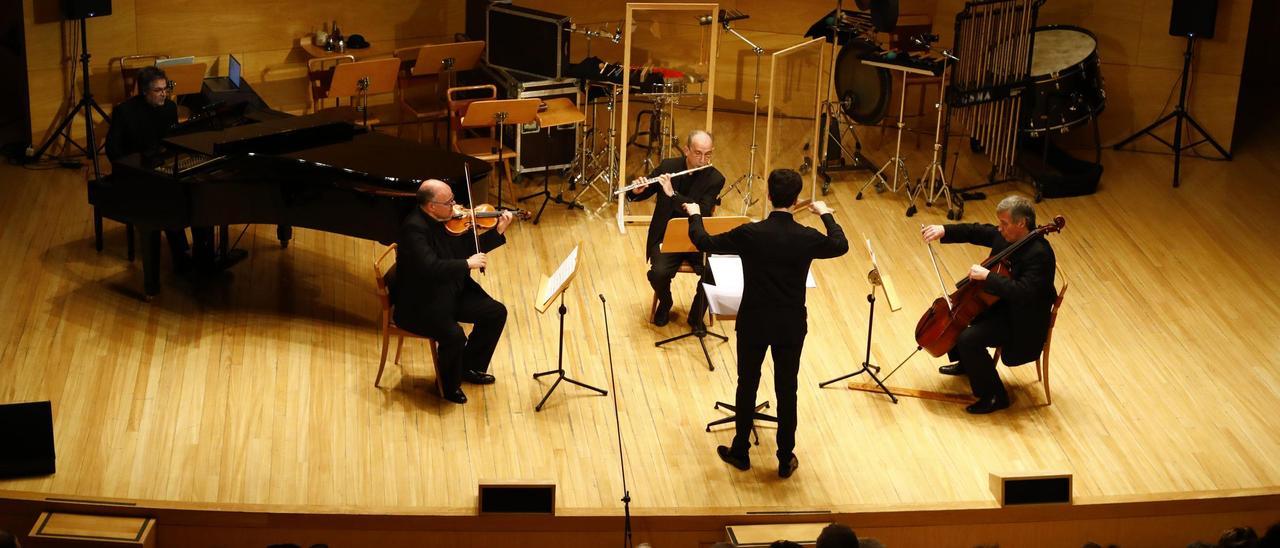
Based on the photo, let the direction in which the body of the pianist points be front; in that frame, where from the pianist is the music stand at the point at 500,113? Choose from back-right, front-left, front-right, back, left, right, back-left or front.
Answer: front-left

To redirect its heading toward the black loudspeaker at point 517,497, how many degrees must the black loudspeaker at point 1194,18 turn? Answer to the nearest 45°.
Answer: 0° — it already faces it

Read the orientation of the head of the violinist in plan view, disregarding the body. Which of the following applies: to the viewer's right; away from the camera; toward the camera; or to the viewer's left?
to the viewer's right

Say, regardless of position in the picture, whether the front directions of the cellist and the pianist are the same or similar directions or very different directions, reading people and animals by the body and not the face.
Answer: very different directions

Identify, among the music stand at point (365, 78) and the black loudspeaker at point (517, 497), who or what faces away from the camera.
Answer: the music stand

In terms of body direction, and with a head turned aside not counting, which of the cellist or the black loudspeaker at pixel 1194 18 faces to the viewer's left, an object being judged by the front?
the cellist

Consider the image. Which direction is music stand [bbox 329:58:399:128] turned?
away from the camera

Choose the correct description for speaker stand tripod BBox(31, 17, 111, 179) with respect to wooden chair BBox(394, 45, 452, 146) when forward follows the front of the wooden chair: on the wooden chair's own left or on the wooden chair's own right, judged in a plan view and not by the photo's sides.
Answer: on the wooden chair's own right

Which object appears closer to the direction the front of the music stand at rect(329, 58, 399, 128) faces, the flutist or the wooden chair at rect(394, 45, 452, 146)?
the wooden chair

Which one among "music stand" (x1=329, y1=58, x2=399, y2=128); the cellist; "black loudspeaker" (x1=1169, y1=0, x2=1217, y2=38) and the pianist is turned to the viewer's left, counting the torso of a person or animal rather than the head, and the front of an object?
the cellist
